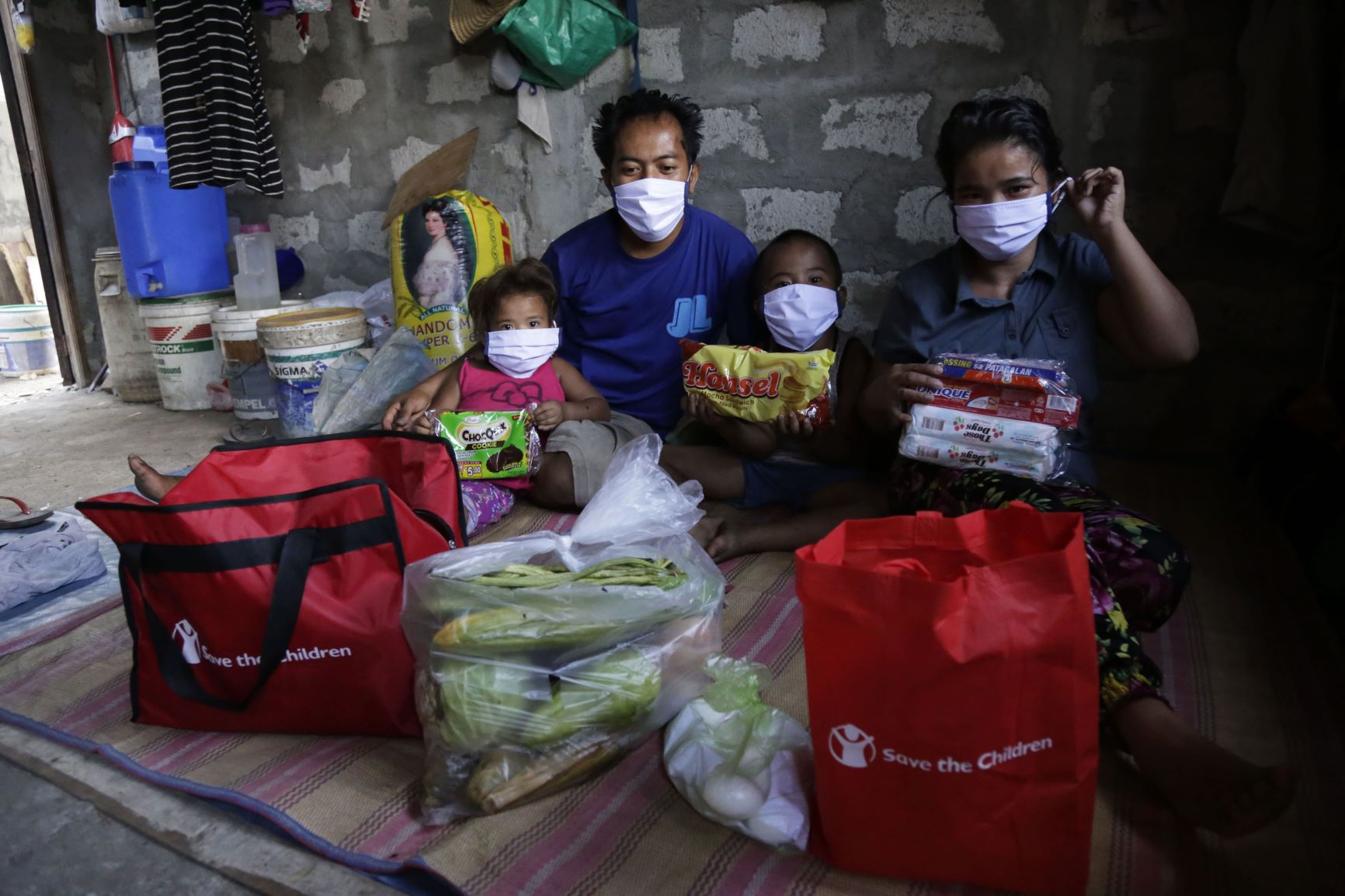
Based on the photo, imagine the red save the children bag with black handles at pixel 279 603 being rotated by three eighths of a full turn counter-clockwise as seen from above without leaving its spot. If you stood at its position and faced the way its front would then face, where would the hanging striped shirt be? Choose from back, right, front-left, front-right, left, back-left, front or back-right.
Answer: front-left

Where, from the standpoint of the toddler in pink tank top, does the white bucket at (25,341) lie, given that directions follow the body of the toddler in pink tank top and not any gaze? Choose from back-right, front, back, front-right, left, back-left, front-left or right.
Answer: back-right

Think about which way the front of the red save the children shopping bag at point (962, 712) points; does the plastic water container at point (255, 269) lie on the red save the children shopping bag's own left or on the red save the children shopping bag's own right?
on the red save the children shopping bag's own right

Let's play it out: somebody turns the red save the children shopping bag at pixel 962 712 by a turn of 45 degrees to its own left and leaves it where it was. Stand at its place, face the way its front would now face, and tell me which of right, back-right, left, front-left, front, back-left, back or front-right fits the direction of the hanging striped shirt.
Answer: back

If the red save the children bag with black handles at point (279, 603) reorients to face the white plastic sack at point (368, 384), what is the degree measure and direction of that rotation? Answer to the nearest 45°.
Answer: approximately 180°

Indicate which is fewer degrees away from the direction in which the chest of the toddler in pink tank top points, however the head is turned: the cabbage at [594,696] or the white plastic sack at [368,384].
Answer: the cabbage

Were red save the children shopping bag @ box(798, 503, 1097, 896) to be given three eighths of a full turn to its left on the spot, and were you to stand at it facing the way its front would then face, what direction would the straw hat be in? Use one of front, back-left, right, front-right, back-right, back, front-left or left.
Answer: left

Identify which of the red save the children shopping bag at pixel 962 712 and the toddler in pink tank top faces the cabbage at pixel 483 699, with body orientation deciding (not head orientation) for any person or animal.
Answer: the toddler in pink tank top

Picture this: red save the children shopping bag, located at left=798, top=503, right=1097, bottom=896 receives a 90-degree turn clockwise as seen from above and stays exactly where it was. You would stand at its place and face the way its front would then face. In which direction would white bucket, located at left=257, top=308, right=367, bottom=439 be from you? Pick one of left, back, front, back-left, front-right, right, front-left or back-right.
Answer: front-right

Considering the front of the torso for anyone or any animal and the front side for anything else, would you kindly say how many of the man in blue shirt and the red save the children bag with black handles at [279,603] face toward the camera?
2

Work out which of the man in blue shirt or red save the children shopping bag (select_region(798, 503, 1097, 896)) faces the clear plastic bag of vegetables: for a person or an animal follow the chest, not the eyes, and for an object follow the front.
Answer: the man in blue shirt

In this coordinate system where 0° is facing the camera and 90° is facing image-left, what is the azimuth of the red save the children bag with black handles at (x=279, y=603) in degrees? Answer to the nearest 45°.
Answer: approximately 0°
